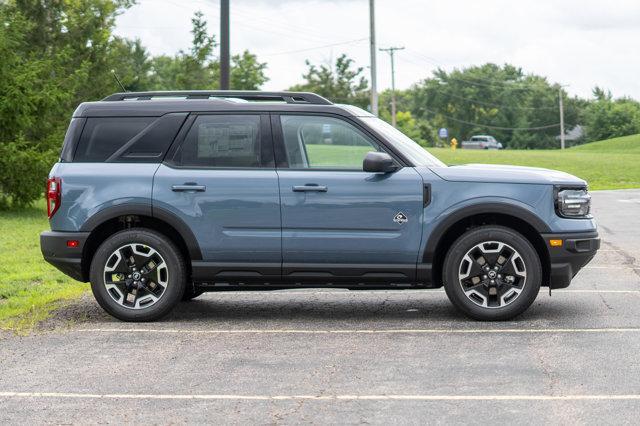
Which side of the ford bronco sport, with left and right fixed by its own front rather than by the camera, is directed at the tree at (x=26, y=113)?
left

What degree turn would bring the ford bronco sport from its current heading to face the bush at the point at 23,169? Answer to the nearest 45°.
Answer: approximately 135° to its left

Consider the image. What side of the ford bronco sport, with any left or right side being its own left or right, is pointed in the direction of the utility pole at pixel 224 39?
left

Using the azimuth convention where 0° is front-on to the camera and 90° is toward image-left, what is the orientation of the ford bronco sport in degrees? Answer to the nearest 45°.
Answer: approximately 270°
